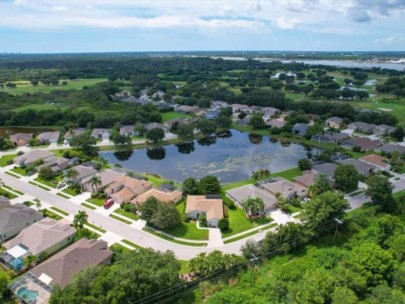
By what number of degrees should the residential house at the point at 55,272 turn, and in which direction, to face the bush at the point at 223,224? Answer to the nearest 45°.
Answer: approximately 45° to its right

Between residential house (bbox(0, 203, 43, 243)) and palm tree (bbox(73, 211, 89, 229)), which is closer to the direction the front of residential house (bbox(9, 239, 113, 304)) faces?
the palm tree

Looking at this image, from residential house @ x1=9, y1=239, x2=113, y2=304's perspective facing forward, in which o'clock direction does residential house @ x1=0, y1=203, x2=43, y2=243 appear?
residential house @ x1=0, y1=203, x2=43, y2=243 is roughly at 10 o'clock from residential house @ x1=9, y1=239, x2=113, y2=304.

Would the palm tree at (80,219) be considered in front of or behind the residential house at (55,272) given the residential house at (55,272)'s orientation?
in front

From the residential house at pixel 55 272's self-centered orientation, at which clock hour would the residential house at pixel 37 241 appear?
the residential house at pixel 37 241 is roughly at 10 o'clock from the residential house at pixel 55 272.

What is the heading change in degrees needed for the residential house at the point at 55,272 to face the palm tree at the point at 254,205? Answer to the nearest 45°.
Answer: approximately 45° to its right

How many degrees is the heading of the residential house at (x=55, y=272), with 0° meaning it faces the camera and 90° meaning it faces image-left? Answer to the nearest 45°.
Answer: approximately 225°

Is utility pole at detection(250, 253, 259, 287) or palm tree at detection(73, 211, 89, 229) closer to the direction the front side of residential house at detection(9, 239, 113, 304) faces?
the palm tree
